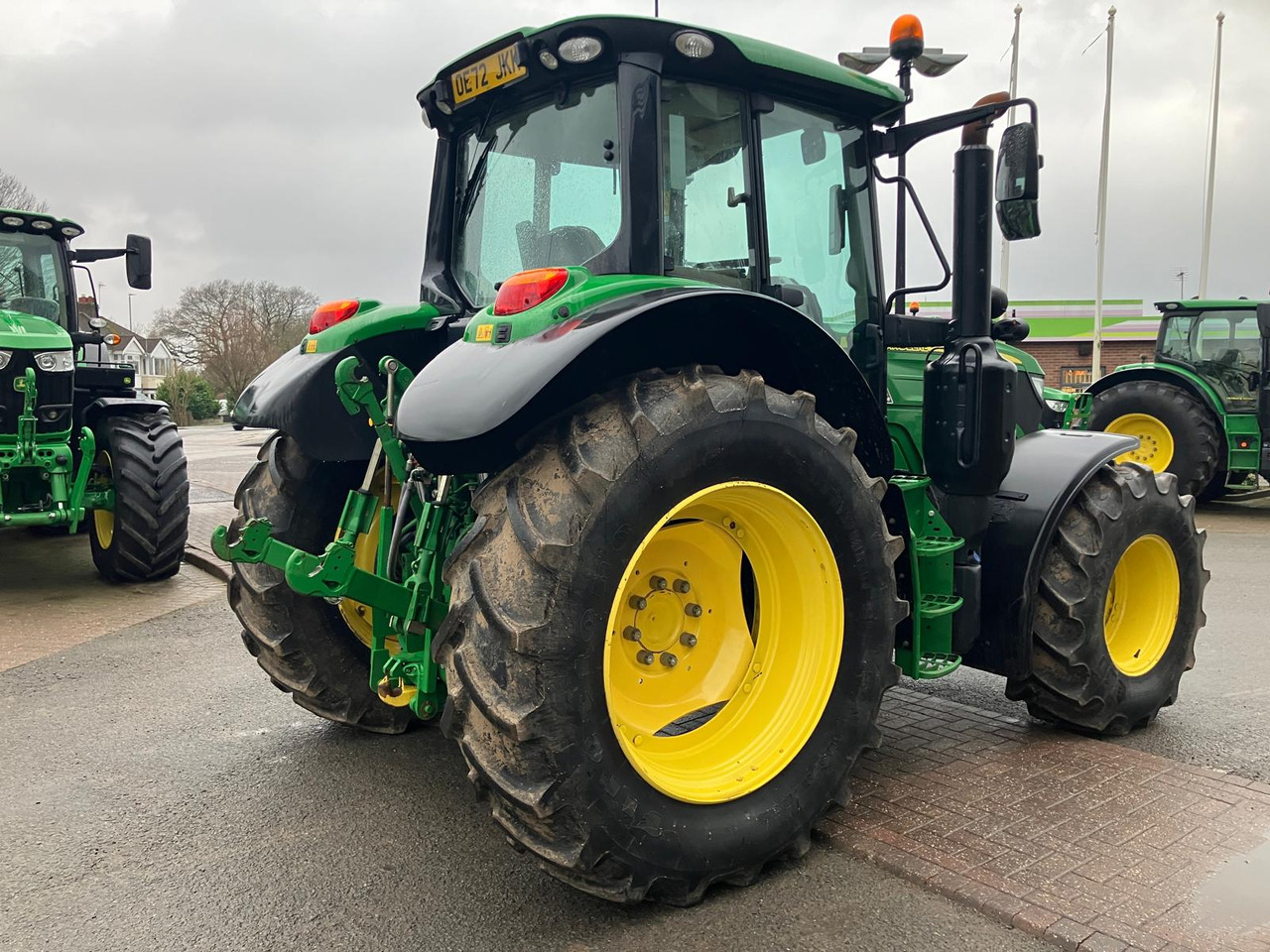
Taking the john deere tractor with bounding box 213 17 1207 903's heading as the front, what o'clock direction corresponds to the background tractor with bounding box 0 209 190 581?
The background tractor is roughly at 9 o'clock from the john deere tractor.

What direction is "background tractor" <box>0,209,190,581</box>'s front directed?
toward the camera

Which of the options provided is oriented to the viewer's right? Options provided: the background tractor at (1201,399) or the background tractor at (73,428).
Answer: the background tractor at (1201,399)

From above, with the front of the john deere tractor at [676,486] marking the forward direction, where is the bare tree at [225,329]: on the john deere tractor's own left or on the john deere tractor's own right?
on the john deere tractor's own left

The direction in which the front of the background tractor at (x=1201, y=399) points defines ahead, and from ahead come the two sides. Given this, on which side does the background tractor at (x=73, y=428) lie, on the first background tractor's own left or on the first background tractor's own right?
on the first background tractor's own right

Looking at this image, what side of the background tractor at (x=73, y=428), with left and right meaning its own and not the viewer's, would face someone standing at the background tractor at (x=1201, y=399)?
left

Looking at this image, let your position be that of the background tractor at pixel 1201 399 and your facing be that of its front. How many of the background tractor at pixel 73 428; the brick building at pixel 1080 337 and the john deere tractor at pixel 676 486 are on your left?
1

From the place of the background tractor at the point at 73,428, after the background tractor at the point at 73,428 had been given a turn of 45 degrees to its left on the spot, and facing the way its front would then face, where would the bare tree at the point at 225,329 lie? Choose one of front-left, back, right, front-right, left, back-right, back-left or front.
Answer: back-left

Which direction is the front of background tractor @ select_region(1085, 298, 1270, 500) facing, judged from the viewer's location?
facing to the right of the viewer

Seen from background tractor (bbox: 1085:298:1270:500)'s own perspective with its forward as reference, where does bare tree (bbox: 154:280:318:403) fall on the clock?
The bare tree is roughly at 7 o'clock from the background tractor.

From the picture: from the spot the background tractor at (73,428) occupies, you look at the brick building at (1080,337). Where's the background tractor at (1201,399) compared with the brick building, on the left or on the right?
right

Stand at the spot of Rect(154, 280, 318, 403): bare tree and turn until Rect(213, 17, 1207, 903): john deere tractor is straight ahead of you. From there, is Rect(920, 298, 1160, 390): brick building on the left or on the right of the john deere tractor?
left

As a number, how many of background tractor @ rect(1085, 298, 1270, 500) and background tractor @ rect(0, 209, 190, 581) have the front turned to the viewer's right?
1

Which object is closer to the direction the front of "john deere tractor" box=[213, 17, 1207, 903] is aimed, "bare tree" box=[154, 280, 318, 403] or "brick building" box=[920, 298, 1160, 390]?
the brick building

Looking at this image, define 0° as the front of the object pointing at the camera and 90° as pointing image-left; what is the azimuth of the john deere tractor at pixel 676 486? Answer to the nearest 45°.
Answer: approximately 225°

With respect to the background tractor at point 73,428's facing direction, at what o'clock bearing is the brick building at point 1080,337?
The brick building is roughly at 8 o'clock from the background tractor.
